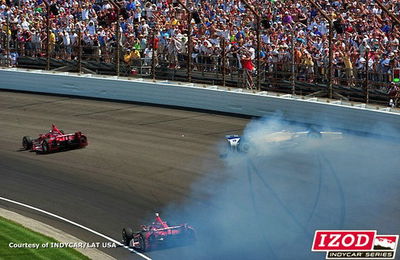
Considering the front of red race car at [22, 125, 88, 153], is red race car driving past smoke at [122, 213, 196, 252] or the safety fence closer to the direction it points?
the red race car driving past smoke

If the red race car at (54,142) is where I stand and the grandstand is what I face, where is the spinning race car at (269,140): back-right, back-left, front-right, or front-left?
front-right

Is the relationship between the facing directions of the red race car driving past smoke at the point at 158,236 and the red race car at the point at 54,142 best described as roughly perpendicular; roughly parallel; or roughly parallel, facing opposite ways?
roughly parallel
